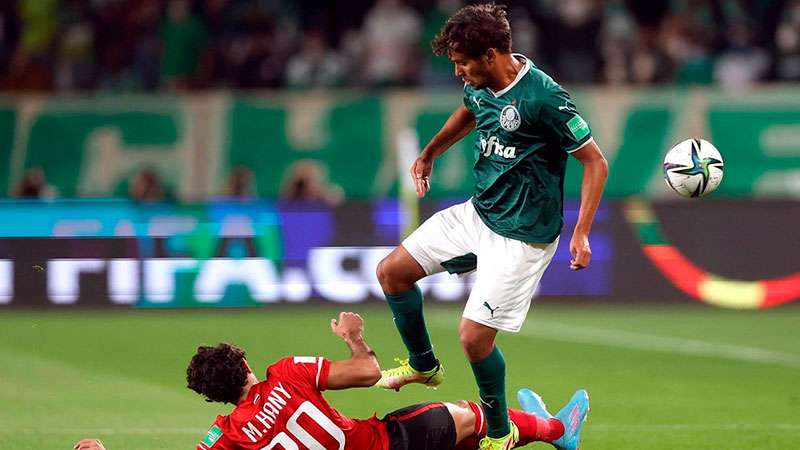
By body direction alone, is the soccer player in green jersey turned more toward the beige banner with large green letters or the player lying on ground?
the player lying on ground

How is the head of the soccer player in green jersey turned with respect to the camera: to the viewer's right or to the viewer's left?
to the viewer's left

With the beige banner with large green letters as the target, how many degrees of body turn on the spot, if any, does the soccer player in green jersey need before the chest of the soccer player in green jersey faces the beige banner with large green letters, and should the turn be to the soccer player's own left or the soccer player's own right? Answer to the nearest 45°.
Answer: approximately 135° to the soccer player's own right

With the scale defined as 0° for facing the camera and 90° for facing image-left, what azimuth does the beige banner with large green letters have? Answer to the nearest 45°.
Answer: approximately 0°

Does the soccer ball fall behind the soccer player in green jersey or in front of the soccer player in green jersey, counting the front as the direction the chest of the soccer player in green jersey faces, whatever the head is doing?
behind

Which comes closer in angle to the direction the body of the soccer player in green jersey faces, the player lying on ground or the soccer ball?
the player lying on ground
